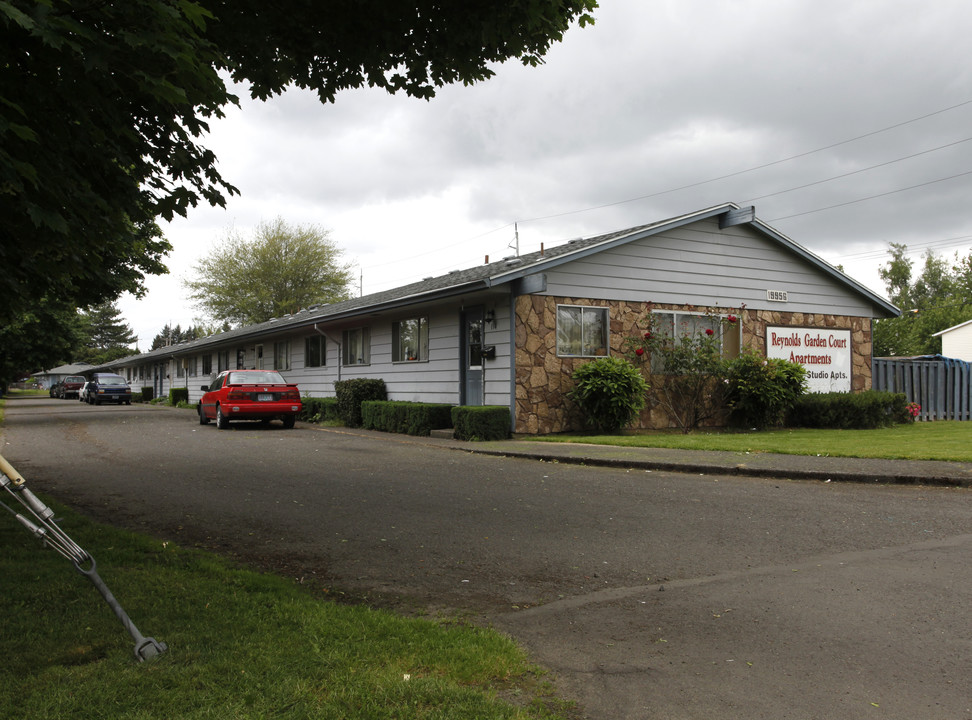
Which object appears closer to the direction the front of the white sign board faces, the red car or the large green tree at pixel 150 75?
the large green tree

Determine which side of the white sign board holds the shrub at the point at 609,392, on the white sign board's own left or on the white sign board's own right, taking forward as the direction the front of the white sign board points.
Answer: on the white sign board's own right

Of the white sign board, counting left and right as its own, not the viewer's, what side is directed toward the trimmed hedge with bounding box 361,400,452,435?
right

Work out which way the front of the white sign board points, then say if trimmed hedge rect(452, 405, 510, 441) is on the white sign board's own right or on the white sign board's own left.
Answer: on the white sign board's own right

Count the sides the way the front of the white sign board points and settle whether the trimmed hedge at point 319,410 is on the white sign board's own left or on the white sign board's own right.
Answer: on the white sign board's own right

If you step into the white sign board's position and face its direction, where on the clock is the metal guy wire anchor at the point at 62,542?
The metal guy wire anchor is roughly at 2 o'clock from the white sign board.

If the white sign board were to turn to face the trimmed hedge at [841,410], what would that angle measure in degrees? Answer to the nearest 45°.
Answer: approximately 45° to its right

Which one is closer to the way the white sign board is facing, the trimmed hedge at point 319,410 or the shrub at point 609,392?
the shrub

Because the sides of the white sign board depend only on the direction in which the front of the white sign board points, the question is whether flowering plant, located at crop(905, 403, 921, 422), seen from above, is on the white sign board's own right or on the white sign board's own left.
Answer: on the white sign board's own left

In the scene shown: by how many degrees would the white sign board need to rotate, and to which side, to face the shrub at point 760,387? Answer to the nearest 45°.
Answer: approximately 45° to its right

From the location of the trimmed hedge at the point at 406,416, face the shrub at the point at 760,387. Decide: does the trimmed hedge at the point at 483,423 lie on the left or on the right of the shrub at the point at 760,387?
right

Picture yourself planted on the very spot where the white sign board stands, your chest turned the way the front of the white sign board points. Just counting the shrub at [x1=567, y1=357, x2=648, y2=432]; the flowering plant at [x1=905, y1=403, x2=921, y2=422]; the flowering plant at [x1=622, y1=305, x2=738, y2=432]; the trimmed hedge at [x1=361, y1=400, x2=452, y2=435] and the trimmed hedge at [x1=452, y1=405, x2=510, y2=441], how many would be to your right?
4

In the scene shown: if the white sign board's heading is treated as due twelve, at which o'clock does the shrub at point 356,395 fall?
The shrub is roughly at 4 o'clock from the white sign board.

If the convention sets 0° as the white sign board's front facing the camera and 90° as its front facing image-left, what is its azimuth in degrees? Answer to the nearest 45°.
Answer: approximately 315°
